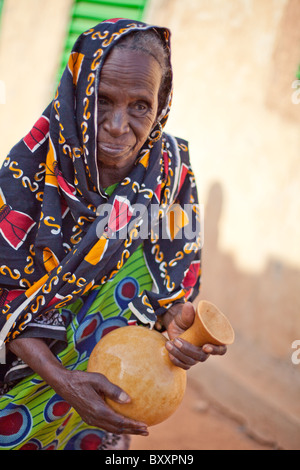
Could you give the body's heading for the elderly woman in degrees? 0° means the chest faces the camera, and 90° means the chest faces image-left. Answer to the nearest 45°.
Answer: approximately 315°

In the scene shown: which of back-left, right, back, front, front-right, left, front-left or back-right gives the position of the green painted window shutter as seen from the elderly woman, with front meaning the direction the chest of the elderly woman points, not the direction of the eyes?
back-left
